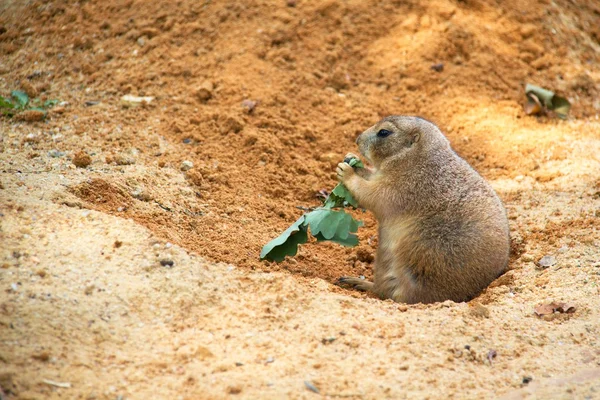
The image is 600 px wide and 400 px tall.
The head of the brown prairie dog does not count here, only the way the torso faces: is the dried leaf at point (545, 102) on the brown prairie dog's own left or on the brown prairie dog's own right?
on the brown prairie dog's own right

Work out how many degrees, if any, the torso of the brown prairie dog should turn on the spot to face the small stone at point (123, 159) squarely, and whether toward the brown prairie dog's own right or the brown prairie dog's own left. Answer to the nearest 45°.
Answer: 0° — it already faces it

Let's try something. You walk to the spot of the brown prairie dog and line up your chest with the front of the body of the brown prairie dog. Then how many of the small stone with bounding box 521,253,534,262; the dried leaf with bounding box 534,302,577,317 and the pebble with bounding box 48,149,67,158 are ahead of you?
1

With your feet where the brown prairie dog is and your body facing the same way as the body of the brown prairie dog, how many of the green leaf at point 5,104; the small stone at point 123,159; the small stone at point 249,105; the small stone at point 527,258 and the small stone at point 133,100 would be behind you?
1

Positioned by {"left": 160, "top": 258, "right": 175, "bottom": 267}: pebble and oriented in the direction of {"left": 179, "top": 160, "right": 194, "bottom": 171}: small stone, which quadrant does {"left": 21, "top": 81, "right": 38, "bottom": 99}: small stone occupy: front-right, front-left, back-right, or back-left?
front-left

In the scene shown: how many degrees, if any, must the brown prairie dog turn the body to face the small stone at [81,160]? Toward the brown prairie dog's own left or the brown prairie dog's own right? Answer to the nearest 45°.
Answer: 0° — it already faces it

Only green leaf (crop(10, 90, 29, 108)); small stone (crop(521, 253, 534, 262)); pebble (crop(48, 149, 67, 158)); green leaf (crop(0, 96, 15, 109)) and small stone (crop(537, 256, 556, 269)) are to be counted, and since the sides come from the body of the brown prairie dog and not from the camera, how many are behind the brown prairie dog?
2

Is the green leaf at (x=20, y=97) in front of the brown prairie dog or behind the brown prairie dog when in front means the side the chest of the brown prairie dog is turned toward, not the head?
in front

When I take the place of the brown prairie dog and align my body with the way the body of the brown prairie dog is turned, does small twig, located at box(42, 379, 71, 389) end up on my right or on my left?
on my left

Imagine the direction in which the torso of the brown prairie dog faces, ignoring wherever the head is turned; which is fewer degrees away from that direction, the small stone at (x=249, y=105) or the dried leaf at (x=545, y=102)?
the small stone

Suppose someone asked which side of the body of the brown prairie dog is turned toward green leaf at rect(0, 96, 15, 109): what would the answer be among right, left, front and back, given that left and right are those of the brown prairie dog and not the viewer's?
front

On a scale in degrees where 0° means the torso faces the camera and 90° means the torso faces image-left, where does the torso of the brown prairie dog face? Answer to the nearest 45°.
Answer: approximately 90°

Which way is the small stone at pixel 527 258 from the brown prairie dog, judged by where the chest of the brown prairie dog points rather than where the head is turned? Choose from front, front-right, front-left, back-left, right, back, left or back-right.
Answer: back

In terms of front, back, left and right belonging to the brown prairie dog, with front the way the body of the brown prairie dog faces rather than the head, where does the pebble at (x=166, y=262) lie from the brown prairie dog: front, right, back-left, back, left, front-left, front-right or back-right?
front-left
